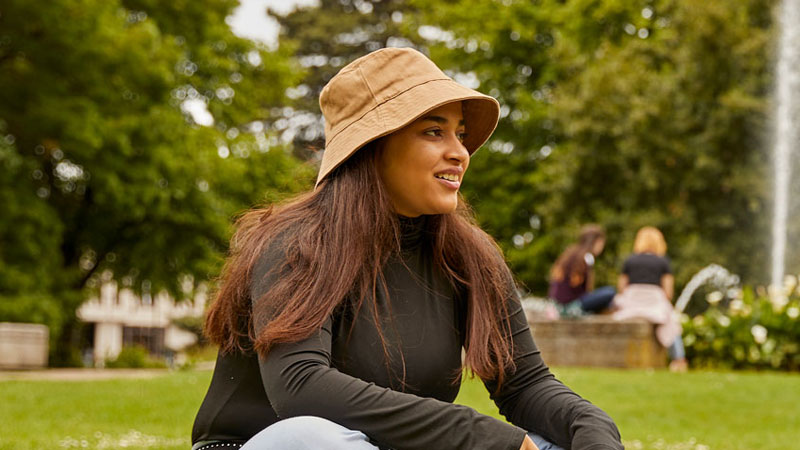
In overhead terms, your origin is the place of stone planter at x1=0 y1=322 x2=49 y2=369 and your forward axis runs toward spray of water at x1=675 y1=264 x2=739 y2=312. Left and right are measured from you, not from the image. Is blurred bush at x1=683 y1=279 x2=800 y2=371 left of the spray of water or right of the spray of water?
right

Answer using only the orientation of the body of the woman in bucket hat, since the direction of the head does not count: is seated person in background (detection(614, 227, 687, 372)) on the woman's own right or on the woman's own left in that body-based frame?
on the woman's own left

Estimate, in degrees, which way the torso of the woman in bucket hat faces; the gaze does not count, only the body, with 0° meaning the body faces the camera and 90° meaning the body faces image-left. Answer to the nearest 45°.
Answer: approximately 315°

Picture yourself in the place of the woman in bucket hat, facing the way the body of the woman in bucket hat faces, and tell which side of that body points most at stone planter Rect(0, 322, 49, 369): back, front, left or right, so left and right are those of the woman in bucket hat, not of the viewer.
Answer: back

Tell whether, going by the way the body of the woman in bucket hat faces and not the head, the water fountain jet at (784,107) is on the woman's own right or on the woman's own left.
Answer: on the woman's own left

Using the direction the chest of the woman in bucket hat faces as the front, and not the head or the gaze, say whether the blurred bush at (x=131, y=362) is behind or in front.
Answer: behind

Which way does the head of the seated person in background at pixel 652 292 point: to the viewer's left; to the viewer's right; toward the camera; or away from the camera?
away from the camera

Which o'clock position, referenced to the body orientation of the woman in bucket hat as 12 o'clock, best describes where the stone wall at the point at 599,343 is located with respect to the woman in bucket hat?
The stone wall is roughly at 8 o'clock from the woman in bucket hat.

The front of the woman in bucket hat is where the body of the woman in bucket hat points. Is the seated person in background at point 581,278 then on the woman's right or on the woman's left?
on the woman's left

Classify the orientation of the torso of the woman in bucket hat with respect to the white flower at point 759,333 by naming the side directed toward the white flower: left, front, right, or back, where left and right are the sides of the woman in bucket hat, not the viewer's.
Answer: left

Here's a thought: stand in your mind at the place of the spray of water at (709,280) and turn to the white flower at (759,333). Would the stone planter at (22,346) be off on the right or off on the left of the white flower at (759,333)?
right
